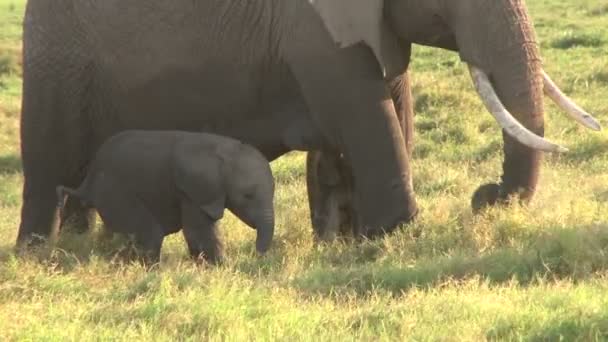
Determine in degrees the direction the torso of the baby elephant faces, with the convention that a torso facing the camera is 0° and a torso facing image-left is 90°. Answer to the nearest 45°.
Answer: approximately 270°

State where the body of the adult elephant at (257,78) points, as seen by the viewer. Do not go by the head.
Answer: to the viewer's right
